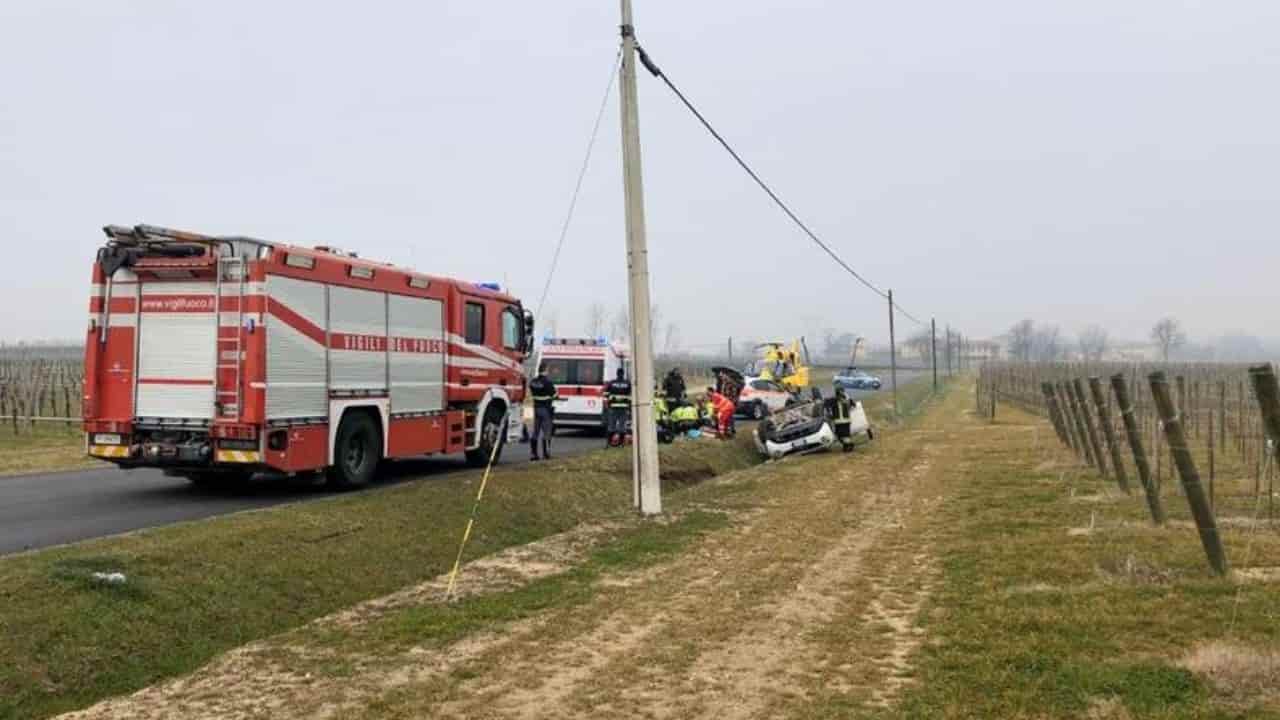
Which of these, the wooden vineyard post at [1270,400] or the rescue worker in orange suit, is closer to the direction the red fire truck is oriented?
the rescue worker in orange suit

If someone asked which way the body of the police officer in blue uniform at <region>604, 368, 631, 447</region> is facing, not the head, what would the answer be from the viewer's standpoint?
away from the camera

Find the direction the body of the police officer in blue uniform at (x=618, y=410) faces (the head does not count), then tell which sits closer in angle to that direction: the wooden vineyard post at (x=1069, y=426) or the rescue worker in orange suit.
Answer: the rescue worker in orange suit

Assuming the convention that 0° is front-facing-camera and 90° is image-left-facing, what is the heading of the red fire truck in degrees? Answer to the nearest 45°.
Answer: approximately 225°

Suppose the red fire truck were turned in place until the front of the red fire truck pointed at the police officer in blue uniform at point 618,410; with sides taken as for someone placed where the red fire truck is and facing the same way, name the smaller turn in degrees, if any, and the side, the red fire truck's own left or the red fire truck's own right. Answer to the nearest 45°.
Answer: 0° — it already faces them

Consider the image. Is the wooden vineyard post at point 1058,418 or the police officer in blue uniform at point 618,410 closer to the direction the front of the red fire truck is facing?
the police officer in blue uniform

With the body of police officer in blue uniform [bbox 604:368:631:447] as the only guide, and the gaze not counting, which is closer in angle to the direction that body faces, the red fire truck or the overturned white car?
the overturned white car

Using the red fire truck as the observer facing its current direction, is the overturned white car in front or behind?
in front
